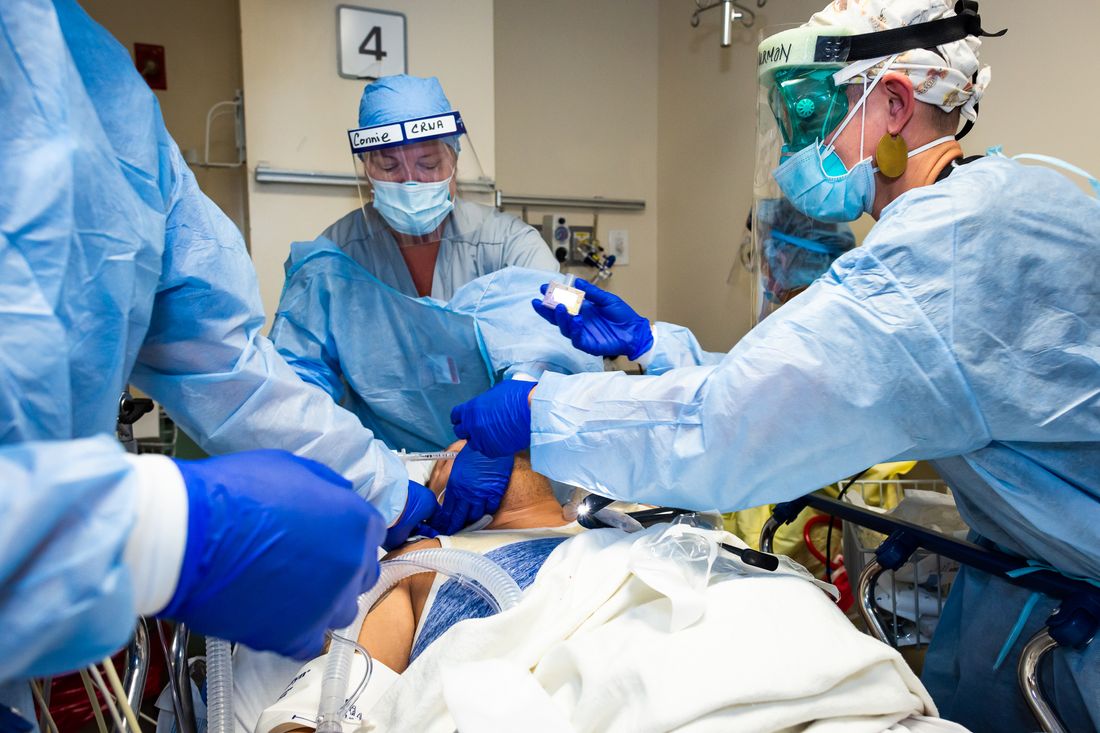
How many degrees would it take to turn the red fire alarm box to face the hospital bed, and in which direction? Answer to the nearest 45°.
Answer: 0° — it already faces it

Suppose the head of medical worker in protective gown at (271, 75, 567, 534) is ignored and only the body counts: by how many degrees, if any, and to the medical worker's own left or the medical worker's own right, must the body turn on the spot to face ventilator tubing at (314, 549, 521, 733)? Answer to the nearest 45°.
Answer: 0° — they already face it

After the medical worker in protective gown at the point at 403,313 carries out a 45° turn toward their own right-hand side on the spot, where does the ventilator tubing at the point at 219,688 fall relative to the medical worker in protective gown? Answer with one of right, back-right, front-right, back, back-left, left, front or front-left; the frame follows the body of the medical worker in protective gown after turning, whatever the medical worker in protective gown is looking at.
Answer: front-left

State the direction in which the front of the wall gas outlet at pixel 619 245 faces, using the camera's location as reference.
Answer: facing the viewer

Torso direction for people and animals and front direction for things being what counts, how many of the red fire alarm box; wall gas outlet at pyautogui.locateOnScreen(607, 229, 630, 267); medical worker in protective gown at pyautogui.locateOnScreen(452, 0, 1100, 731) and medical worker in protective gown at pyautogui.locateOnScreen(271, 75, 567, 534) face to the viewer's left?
1

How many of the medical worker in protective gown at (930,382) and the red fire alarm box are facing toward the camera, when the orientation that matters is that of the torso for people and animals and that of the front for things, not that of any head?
1

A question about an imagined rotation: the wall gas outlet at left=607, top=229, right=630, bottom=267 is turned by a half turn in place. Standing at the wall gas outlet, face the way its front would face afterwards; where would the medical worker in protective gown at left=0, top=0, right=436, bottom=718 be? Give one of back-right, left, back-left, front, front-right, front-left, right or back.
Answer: back

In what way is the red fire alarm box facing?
toward the camera

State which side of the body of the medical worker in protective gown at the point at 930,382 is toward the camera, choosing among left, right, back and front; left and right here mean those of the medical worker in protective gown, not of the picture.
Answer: left

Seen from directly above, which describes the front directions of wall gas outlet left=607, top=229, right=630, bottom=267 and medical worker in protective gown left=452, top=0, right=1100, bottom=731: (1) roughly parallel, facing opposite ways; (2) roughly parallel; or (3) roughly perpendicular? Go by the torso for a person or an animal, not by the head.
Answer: roughly perpendicular

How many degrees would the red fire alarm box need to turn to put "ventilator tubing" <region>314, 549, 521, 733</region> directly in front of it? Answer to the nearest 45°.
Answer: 0° — it already faces it
